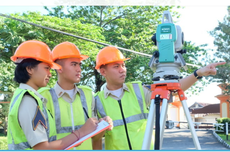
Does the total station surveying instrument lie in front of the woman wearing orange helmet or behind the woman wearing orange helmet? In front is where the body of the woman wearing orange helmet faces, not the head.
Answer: in front

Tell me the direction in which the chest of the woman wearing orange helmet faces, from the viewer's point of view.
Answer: to the viewer's right

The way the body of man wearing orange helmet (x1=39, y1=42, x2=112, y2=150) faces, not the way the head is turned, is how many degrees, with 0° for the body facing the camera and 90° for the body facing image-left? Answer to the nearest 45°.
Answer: approximately 315°

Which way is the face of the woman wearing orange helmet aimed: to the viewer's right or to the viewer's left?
to the viewer's right

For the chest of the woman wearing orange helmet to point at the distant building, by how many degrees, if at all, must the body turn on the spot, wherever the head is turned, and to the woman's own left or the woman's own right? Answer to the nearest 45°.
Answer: approximately 45° to the woman's own left

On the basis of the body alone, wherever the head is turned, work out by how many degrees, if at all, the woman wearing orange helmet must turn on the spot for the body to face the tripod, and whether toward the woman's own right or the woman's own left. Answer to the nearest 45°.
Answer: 0° — they already face it

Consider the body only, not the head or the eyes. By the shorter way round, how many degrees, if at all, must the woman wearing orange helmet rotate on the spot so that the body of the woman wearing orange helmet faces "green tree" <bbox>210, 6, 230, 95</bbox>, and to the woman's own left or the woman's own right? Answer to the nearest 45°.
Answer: approximately 45° to the woman's own left

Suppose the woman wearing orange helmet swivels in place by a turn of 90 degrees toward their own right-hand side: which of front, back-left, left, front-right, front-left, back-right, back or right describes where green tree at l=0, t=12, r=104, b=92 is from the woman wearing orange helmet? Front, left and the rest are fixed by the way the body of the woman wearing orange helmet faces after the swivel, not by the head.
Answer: back
